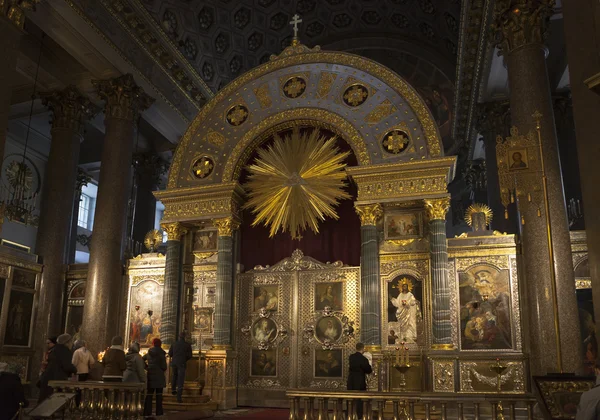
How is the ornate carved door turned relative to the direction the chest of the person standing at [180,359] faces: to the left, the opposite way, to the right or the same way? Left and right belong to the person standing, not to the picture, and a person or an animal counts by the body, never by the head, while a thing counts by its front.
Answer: the opposite way

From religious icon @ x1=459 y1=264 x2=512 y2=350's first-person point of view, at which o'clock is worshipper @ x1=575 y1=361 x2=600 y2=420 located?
The worshipper is roughly at 12 o'clock from the religious icon.

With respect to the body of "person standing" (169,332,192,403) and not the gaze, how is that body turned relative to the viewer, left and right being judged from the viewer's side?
facing away from the viewer

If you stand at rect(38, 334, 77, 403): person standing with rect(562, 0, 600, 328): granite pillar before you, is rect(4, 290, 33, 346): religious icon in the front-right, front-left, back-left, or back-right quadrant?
back-left

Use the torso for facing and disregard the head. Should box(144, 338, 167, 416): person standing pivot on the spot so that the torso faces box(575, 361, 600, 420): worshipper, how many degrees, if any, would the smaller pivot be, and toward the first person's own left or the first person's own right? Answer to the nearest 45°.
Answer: approximately 135° to the first person's own right

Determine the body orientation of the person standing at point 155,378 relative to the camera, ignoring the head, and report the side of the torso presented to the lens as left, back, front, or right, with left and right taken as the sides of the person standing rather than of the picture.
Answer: back

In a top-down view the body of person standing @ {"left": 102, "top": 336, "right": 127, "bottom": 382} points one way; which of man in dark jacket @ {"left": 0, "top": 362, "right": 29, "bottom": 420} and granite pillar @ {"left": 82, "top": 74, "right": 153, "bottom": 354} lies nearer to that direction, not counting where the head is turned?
the granite pillar

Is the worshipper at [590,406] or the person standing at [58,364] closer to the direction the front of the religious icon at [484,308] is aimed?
the worshipper

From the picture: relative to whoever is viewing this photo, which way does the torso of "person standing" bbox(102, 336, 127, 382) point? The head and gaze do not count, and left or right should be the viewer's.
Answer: facing away from the viewer

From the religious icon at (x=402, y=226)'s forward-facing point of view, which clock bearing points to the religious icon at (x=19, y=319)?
the religious icon at (x=19, y=319) is roughly at 3 o'clock from the religious icon at (x=402, y=226).

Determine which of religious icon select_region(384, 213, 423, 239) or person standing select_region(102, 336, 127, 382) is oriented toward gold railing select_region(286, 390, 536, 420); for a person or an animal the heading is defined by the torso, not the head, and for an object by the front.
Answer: the religious icon

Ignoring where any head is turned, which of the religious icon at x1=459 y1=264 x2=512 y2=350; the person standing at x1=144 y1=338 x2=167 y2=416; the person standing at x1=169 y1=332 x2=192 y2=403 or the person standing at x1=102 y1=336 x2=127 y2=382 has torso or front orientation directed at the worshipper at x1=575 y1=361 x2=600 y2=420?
the religious icon

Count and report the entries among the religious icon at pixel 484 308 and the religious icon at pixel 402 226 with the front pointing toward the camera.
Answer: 2

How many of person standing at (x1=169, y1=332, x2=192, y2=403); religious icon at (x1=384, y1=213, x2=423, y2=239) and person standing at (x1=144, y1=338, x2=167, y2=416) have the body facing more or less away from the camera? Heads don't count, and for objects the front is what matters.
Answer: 2
